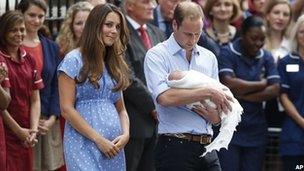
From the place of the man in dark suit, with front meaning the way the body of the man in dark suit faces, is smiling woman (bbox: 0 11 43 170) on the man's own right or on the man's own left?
on the man's own right

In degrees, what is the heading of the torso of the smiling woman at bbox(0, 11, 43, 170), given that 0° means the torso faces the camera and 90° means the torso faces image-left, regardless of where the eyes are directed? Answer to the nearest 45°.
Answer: approximately 315°

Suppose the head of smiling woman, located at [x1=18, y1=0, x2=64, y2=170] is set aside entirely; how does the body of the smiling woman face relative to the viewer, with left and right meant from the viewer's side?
facing the viewer

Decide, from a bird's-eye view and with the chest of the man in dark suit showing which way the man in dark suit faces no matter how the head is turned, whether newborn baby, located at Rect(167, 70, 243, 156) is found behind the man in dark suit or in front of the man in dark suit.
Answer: in front

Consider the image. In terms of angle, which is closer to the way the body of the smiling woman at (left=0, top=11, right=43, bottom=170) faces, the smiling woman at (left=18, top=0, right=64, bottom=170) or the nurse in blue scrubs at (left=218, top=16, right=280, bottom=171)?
the nurse in blue scrubs

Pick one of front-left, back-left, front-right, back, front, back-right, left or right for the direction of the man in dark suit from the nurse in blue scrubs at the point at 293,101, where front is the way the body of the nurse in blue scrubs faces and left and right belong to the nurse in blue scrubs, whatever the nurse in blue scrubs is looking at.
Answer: front-right

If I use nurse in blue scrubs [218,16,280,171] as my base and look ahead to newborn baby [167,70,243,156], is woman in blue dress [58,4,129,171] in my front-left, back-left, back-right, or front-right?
front-right

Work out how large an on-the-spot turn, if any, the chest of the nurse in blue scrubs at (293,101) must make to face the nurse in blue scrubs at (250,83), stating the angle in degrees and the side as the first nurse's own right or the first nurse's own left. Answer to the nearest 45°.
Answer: approximately 90° to the first nurse's own right

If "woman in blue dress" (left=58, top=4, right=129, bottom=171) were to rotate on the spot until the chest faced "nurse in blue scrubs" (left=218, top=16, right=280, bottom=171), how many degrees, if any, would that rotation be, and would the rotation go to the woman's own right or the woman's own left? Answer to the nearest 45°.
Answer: approximately 90° to the woman's own left

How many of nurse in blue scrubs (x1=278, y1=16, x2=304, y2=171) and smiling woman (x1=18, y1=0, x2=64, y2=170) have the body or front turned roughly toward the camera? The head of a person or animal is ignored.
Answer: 2

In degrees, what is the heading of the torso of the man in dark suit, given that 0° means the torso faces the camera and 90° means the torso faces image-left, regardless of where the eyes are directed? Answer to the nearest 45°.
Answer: approximately 315°

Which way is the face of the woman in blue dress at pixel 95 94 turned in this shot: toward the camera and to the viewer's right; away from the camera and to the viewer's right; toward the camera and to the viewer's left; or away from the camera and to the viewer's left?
toward the camera and to the viewer's right

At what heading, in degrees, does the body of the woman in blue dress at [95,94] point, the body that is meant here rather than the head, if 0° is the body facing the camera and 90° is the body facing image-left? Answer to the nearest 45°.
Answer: approximately 315°

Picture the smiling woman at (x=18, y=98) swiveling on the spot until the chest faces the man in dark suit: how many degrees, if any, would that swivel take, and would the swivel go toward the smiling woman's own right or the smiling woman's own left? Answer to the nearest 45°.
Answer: approximately 45° to the smiling woman's own left
